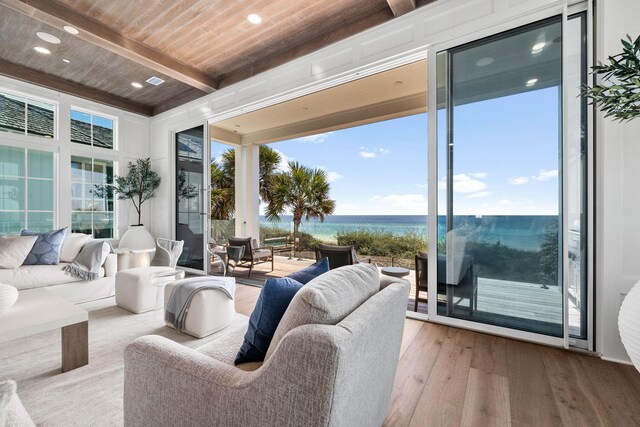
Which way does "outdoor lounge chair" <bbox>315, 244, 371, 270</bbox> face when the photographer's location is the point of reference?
facing away from the viewer and to the right of the viewer

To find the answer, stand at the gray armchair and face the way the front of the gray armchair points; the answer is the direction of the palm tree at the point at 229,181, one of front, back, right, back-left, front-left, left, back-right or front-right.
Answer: front-right

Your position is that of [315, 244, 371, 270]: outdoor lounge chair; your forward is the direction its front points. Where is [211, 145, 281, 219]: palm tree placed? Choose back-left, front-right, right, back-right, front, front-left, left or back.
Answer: left

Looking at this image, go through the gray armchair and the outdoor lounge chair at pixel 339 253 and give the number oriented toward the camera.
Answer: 0

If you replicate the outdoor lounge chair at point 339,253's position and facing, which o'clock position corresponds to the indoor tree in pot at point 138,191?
The indoor tree in pot is roughly at 8 o'clock from the outdoor lounge chair.

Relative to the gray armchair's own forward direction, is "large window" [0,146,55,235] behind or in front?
in front

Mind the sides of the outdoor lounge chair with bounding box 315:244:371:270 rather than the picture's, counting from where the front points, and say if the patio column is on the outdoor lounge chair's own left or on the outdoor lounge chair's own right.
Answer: on the outdoor lounge chair's own left

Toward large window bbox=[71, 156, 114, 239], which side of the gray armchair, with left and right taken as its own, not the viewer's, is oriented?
front

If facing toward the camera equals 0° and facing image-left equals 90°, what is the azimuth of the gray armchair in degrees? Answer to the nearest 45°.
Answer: approximately 135°
